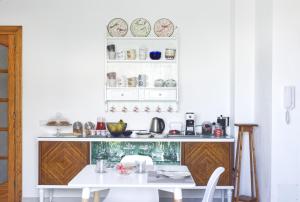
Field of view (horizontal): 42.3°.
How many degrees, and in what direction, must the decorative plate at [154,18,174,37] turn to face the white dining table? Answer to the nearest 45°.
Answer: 0° — it already faces it

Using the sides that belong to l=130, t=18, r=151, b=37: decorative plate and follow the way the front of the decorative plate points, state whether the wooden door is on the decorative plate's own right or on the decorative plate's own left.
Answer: on the decorative plate's own right

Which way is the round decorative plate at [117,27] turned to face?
toward the camera

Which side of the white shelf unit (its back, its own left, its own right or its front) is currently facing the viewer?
front

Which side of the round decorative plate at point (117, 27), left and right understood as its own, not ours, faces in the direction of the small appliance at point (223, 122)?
left

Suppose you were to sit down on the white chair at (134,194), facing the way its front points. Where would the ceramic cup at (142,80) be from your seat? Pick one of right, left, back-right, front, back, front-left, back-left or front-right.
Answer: back

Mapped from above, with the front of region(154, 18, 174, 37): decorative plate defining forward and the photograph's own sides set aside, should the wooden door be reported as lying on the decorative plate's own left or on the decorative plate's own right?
on the decorative plate's own right
